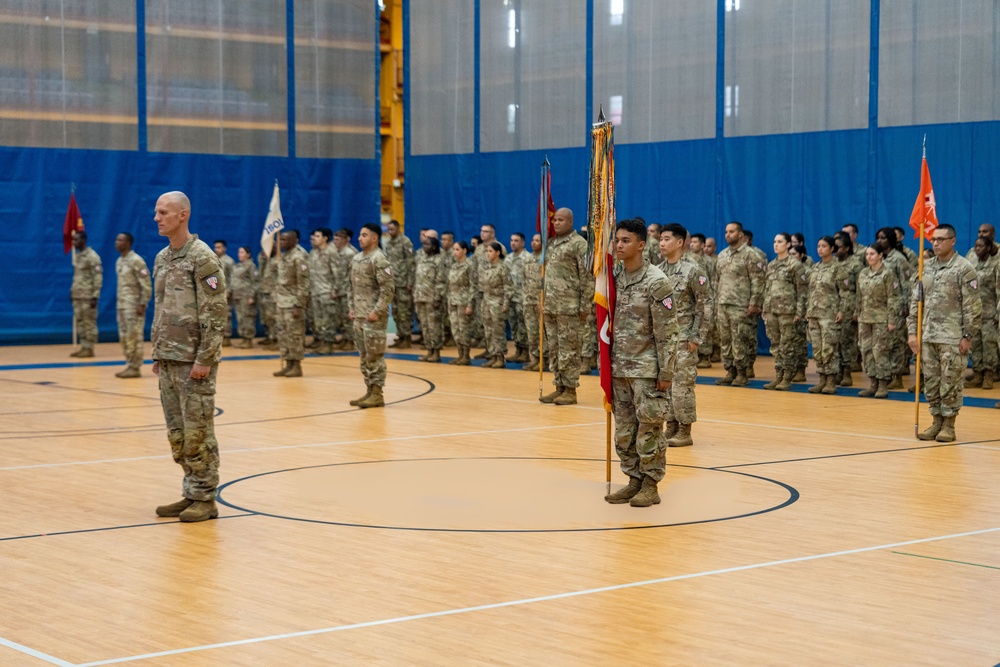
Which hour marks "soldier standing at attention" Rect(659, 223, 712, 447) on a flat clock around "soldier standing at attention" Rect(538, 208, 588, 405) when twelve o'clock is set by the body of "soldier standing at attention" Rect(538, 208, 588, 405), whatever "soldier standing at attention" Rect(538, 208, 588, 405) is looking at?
"soldier standing at attention" Rect(659, 223, 712, 447) is roughly at 10 o'clock from "soldier standing at attention" Rect(538, 208, 588, 405).

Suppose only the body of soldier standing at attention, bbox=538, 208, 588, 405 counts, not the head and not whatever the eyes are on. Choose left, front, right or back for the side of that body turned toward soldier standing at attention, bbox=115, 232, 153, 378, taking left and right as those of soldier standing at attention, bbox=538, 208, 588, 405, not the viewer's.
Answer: right

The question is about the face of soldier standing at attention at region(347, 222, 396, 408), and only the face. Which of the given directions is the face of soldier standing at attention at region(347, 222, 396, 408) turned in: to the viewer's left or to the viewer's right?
to the viewer's left

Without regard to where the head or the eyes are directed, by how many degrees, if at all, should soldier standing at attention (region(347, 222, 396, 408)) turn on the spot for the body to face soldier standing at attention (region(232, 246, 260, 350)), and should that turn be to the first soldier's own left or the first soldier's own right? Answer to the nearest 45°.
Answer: approximately 135° to the first soldier's own right
